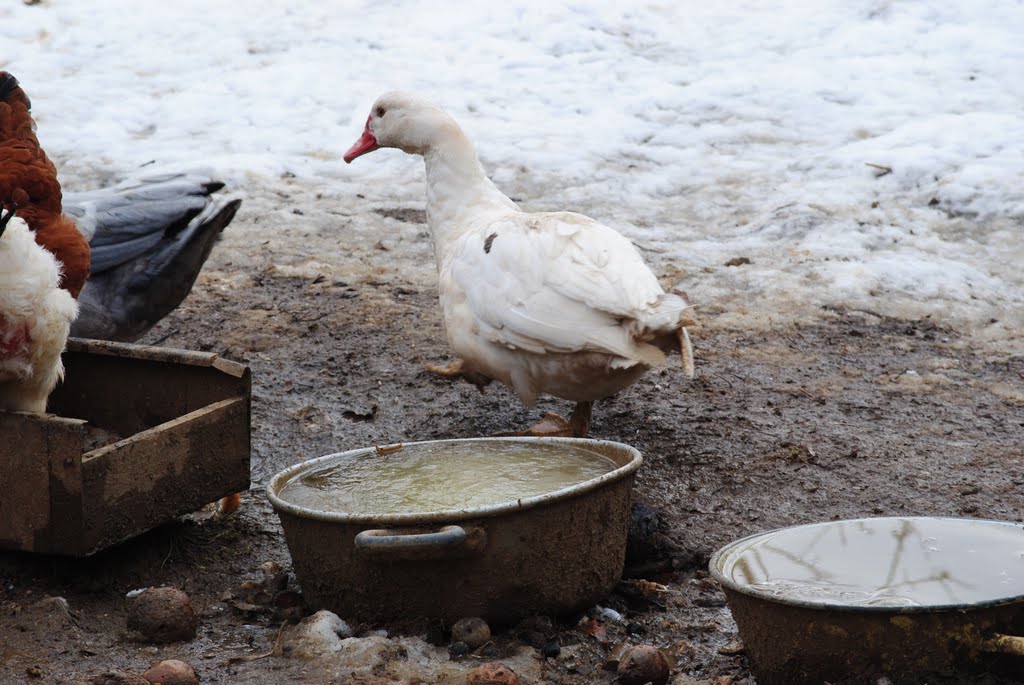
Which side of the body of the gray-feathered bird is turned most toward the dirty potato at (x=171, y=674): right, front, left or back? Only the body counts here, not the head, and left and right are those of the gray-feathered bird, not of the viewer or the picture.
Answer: left

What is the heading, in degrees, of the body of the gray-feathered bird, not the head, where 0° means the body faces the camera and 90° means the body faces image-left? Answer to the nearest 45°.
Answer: approximately 90°

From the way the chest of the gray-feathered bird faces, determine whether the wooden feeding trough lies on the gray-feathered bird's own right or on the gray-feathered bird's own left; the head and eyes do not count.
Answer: on the gray-feathered bird's own left

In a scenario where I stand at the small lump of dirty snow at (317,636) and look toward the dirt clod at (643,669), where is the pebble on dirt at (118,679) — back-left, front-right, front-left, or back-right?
back-right

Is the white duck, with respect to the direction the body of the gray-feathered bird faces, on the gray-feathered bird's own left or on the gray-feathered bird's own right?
on the gray-feathered bird's own left

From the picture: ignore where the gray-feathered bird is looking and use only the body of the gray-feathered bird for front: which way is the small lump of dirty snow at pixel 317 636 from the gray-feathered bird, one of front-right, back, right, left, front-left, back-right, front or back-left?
left

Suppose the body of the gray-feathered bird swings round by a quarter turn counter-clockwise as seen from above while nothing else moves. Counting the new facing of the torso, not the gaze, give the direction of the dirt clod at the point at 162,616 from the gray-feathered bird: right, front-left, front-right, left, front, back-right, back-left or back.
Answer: front

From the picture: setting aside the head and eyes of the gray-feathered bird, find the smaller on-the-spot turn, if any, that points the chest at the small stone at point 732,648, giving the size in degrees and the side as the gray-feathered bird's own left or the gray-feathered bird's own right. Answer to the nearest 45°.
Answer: approximately 135° to the gray-feathered bird's own left

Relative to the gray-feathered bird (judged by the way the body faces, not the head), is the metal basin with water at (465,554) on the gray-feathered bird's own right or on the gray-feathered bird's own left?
on the gray-feathered bird's own left

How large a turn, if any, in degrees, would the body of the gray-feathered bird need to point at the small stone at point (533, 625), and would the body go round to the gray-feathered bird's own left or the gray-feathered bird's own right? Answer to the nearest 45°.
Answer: approximately 90° to the gray-feathered bird's own left

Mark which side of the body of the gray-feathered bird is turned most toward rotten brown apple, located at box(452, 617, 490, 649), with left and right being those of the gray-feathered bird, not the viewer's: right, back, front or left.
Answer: left
